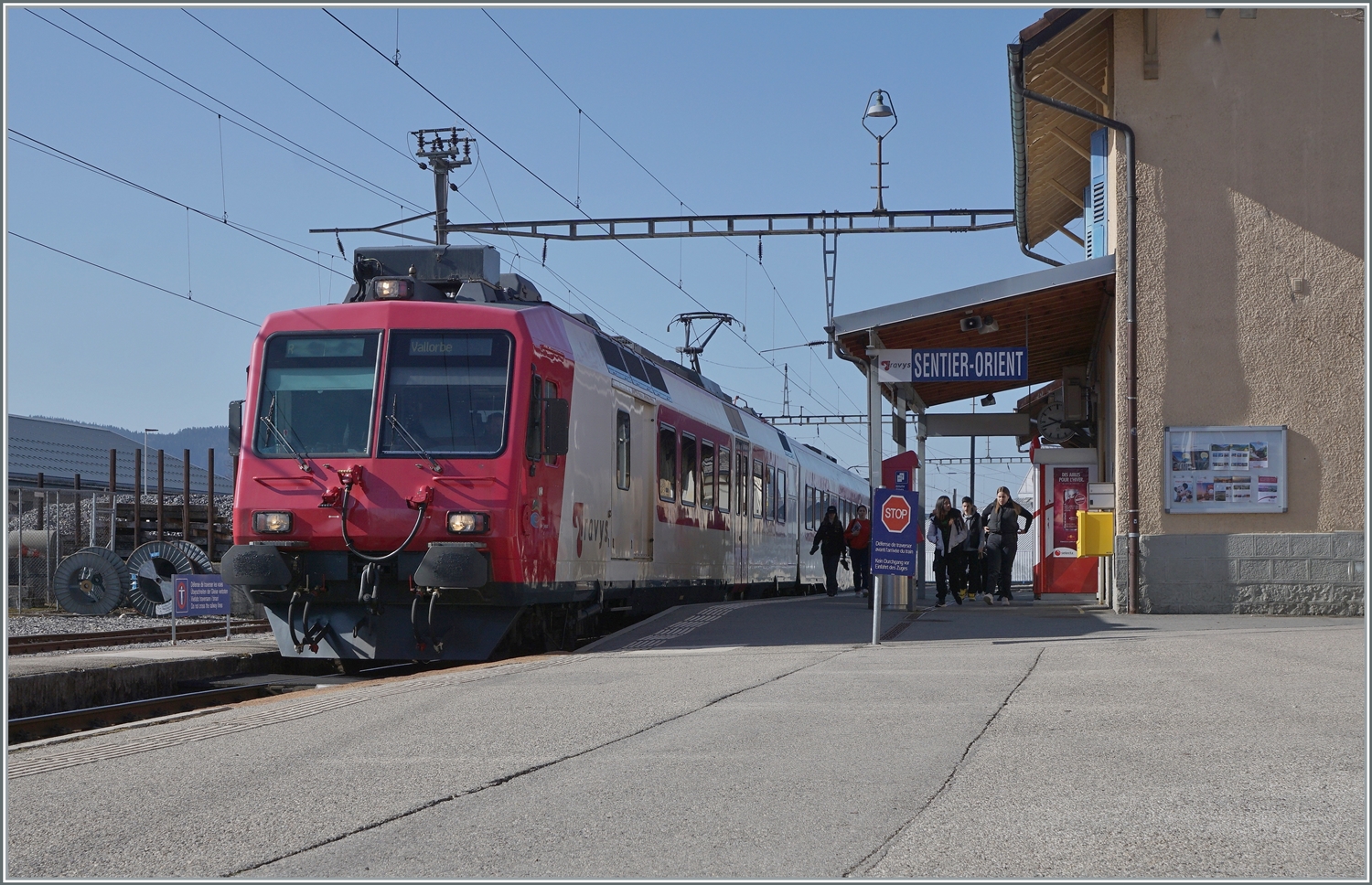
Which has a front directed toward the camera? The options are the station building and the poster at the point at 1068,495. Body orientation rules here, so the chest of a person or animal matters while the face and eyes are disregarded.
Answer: the poster

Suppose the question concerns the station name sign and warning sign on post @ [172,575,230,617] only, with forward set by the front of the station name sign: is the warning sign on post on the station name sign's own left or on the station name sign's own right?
on the station name sign's own right

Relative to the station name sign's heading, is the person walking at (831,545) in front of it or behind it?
behind

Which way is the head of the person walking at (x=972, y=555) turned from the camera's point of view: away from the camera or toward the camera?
toward the camera

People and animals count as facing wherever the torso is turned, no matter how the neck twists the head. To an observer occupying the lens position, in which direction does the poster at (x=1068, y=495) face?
facing the viewer

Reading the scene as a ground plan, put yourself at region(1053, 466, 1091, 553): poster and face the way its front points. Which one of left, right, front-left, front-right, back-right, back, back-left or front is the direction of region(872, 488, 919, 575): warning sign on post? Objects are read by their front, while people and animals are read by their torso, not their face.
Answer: front

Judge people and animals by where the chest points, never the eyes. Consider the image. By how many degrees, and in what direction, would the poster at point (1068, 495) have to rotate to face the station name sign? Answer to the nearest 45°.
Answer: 0° — it already faces it

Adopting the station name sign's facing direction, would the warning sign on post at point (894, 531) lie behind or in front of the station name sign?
in front

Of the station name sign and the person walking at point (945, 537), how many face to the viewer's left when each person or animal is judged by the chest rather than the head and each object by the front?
0

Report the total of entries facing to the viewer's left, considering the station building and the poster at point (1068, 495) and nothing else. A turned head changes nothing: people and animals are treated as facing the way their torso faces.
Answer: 1

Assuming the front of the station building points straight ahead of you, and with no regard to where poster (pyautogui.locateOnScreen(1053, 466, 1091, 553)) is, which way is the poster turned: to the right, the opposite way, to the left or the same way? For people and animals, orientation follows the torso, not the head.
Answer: to the left

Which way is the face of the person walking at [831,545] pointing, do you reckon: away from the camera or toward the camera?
toward the camera

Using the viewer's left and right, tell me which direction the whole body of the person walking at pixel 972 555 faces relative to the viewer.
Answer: facing the viewer and to the left of the viewer
